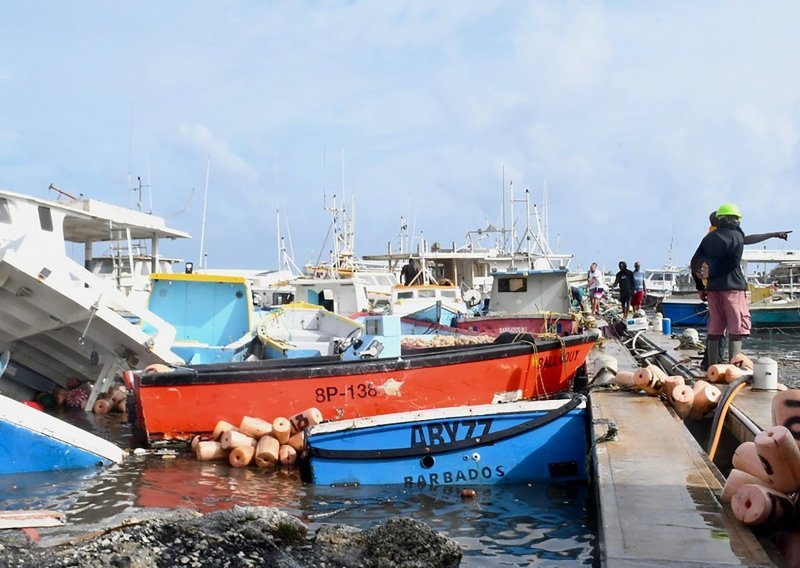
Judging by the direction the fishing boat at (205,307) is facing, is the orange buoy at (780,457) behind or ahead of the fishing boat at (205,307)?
behind

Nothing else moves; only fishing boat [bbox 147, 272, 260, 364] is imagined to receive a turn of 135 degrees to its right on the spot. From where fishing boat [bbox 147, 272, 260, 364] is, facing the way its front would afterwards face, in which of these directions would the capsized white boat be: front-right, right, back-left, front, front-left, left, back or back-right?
right

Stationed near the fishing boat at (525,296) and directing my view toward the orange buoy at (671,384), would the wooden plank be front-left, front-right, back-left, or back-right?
front-right

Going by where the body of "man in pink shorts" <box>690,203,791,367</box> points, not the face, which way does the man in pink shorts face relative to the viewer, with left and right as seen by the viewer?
facing away from the viewer and to the right of the viewer

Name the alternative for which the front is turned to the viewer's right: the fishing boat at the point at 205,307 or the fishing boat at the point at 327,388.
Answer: the fishing boat at the point at 327,388

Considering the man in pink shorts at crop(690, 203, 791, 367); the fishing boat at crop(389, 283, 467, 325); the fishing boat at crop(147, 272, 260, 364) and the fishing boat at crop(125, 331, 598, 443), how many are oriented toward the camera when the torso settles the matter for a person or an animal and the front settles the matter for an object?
1

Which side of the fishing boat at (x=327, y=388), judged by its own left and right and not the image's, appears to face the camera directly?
right

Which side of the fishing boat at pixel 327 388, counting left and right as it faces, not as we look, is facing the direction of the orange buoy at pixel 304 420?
right

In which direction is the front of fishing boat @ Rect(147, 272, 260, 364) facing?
away from the camera

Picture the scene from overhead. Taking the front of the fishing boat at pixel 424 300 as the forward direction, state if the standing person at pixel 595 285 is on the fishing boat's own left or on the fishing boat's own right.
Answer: on the fishing boat's own left

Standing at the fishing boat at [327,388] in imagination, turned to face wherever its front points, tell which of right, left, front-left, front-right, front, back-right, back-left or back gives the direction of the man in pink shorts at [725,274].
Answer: front

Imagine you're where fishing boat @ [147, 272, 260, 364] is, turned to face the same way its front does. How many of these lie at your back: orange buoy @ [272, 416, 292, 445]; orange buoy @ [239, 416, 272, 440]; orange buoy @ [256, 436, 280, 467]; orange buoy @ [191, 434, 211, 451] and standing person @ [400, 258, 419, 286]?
4

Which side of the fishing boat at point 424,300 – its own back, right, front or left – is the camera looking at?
front
